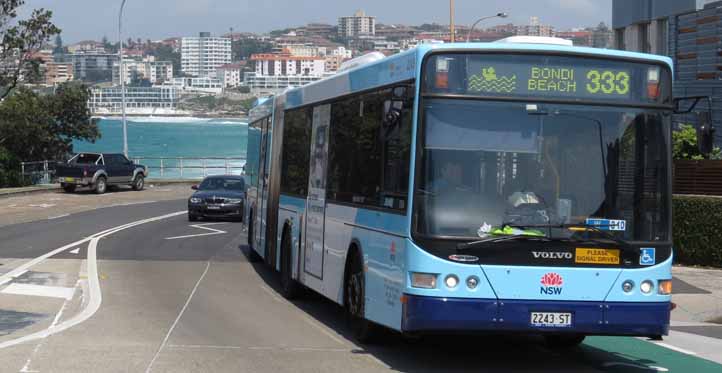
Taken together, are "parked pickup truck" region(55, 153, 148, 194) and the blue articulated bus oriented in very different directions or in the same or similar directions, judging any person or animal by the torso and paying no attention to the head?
very different directions

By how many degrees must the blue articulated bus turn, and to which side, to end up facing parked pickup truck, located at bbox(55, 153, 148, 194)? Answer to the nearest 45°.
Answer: approximately 135° to its right

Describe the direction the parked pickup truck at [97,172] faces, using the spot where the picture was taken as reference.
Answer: facing away from the viewer and to the right of the viewer

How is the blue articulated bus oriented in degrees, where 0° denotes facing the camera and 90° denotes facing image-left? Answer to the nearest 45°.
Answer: approximately 0°

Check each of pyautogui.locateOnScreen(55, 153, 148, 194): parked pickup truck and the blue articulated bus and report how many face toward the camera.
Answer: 1
